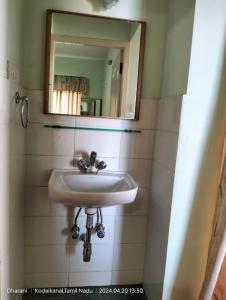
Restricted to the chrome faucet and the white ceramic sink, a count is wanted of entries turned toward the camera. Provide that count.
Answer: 2

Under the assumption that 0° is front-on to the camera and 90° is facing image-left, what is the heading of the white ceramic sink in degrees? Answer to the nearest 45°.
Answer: approximately 0°

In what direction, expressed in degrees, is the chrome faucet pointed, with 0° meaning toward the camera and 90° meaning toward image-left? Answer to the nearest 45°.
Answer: approximately 0°
